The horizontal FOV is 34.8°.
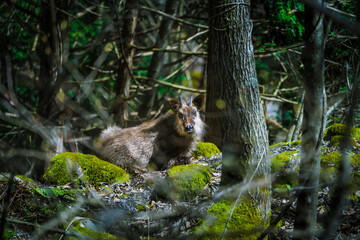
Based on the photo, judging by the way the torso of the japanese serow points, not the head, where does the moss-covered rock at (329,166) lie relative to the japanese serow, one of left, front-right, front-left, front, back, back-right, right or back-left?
front-right

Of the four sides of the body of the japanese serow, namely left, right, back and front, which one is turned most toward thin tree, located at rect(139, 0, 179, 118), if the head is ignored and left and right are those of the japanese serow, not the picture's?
left

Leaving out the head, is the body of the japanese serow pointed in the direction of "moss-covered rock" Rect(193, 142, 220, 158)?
yes

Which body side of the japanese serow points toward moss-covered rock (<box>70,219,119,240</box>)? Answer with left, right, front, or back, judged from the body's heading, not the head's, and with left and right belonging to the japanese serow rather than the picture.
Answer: right

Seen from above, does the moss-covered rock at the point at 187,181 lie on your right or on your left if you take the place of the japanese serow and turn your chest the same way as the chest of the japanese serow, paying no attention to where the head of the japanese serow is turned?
on your right

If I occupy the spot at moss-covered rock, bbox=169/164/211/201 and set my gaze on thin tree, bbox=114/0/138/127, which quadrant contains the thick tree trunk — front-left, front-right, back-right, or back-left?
back-right

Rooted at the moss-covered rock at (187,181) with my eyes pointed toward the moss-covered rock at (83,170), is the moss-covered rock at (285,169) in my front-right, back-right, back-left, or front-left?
back-right

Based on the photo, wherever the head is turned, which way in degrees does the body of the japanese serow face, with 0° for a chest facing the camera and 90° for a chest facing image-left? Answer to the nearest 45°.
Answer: approximately 270°
